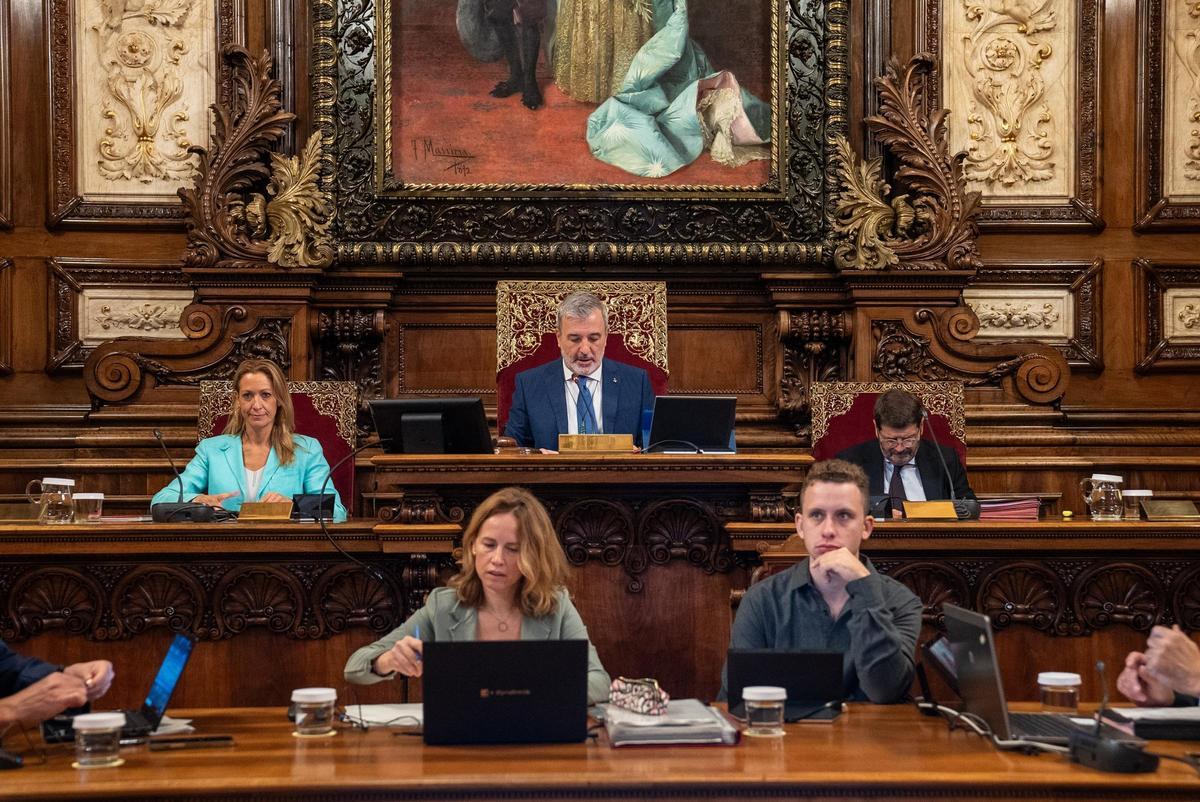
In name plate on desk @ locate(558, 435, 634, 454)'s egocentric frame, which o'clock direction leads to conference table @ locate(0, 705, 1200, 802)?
The conference table is roughly at 12 o'clock from the name plate on desk.

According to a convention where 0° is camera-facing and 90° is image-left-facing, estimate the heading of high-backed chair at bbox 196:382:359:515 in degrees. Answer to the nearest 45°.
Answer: approximately 0°

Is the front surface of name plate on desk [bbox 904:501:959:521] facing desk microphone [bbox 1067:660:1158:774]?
yes

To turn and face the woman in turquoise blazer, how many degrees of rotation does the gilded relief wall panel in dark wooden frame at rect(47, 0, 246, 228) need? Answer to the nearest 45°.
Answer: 0° — it already faces them

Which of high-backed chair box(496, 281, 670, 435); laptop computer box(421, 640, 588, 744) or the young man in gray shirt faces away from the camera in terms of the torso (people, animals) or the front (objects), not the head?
the laptop computer

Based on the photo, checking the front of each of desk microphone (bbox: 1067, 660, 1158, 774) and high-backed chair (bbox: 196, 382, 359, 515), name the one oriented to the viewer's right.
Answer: the desk microphone

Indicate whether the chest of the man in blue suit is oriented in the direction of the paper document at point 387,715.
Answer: yes

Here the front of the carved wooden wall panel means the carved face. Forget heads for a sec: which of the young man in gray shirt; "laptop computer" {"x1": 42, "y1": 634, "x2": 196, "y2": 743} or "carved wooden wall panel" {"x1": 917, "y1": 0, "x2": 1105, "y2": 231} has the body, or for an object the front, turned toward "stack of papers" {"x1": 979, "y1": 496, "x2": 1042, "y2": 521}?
the carved wooden wall panel

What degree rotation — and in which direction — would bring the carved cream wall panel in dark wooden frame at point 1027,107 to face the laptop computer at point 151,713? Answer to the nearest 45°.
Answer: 0° — it already faces it

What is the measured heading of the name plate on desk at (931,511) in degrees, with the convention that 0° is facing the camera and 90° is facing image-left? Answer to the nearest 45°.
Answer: approximately 0°
